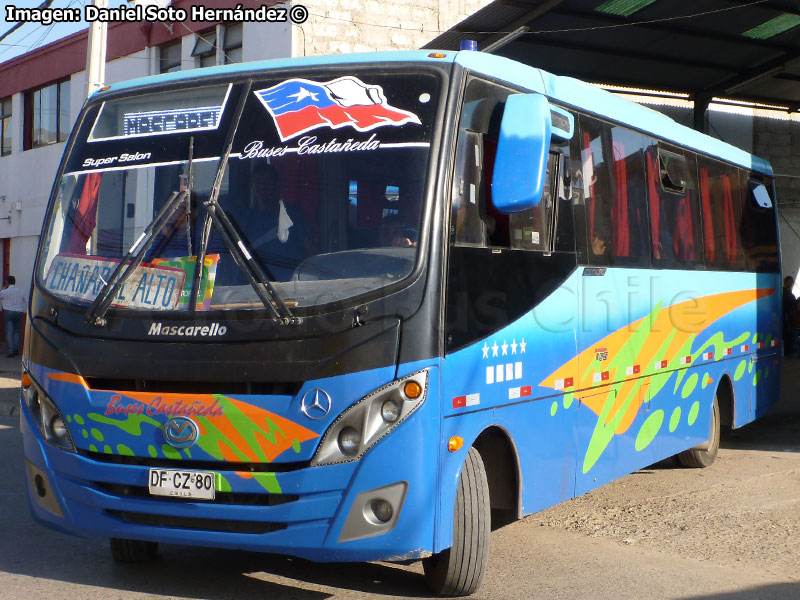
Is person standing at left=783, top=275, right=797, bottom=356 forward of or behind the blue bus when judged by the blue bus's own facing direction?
behind

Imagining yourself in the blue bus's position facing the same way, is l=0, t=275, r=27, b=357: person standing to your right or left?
on your right

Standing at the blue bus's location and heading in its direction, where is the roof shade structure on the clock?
The roof shade structure is roughly at 5 o'clock from the blue bus.
